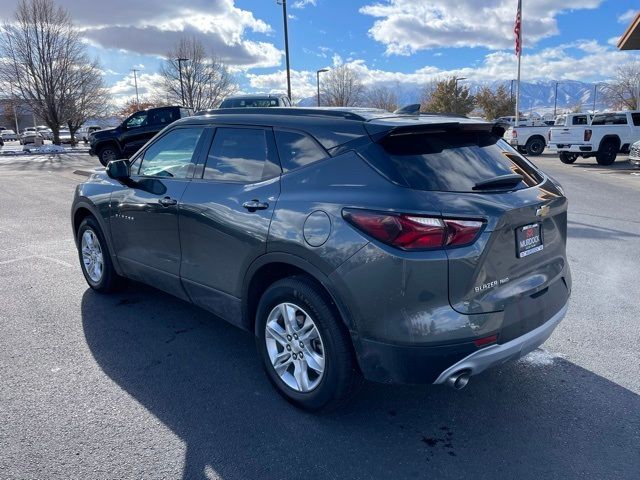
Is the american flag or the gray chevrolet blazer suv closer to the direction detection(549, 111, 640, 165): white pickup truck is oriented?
the american flag

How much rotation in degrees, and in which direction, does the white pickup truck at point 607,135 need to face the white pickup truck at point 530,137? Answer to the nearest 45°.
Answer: approximately 90° to its left

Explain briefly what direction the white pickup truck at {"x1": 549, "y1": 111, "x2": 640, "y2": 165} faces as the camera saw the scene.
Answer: facing away from the viewer and to the right of the viewer

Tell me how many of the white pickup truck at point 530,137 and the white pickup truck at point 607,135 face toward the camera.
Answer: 0

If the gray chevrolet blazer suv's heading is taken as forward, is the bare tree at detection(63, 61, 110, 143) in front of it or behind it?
in front

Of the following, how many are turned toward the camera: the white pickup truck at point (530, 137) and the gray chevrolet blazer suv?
0

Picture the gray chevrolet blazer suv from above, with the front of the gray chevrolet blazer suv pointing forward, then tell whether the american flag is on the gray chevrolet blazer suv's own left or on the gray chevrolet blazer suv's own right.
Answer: on the gray chevrolet blazer suv's own right

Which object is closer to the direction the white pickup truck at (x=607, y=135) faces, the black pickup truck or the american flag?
the american flag

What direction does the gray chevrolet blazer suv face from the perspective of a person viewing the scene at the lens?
facing away from the viewer and to the left of the viewer

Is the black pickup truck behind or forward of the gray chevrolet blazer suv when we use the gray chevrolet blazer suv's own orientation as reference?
forward

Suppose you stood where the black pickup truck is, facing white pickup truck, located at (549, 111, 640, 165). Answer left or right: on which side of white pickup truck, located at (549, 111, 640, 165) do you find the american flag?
left
